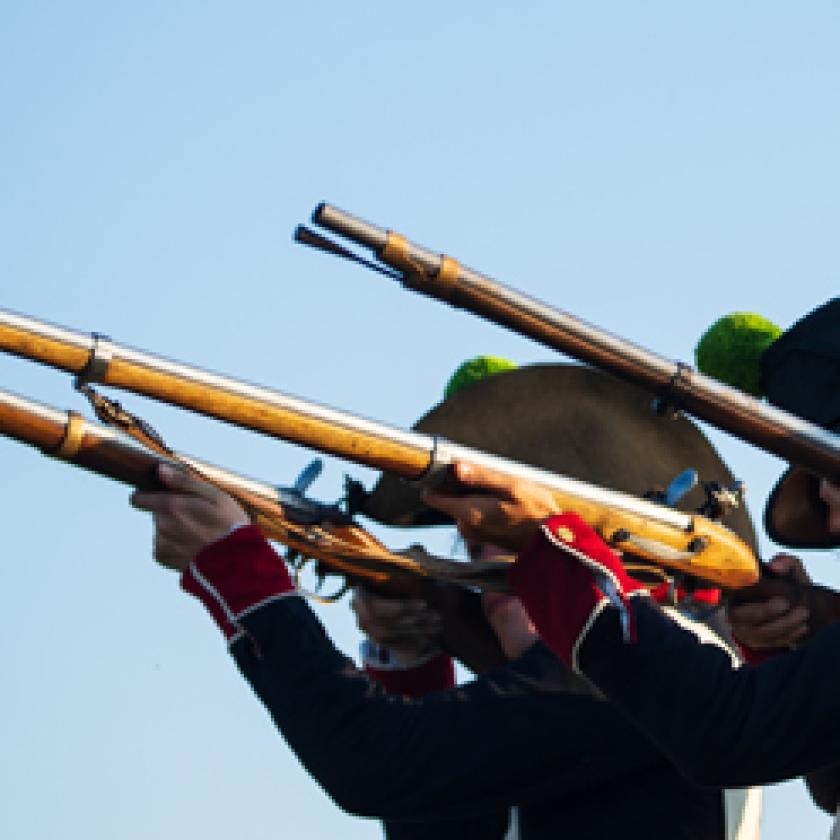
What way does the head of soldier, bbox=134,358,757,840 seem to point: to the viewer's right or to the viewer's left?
to the viewer's left

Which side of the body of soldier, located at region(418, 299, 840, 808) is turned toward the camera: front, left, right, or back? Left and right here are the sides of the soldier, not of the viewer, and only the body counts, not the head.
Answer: left

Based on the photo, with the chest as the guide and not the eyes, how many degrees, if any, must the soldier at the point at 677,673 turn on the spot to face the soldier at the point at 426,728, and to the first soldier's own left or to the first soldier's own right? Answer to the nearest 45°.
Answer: approximately 45° to the first soldier's own right
